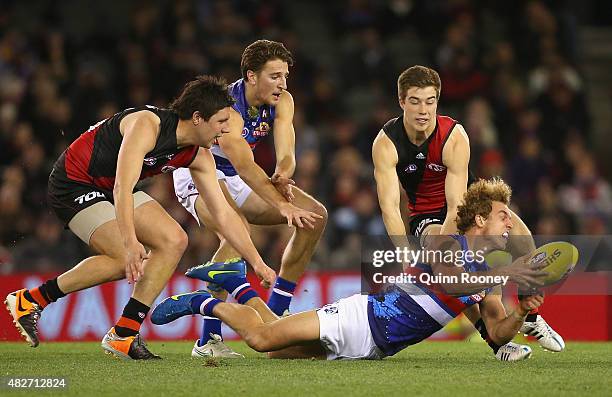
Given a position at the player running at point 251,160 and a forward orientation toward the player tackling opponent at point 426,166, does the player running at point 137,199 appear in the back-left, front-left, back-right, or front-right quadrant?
back-right

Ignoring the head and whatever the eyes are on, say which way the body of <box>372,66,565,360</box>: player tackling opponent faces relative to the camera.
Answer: toward the camera

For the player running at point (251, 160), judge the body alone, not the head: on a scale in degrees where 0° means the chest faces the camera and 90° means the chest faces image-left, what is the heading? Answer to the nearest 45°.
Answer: approximately 315°

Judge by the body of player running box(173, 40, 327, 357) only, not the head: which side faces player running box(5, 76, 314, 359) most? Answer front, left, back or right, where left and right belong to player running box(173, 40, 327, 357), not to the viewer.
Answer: right

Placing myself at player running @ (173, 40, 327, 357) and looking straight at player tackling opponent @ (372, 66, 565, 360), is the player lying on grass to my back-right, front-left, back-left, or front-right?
front-right

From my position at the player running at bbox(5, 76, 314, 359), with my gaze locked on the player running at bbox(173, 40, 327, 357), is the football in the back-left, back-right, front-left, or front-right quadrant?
front-right

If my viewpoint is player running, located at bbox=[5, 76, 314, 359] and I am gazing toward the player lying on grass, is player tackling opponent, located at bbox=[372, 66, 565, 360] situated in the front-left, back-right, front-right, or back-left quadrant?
front-left

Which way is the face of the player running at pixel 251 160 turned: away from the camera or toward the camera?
toward the camera

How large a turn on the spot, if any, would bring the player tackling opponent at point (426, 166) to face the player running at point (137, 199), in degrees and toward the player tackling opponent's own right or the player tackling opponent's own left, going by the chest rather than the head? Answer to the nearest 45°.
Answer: approximately 45° to the player tackling opponent's own right

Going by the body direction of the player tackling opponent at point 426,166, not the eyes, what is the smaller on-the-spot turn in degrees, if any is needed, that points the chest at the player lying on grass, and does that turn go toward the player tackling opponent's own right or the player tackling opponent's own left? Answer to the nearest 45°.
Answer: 0° — they already face them

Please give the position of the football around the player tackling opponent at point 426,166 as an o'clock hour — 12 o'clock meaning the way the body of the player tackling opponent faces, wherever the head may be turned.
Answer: The football is roughly at 11 o'clock from the player tackling opponent.

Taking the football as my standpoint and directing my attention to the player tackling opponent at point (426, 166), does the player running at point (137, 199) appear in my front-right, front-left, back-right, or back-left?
front-left

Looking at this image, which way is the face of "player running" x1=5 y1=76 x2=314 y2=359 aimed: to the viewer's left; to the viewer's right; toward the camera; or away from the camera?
to the viewer's right

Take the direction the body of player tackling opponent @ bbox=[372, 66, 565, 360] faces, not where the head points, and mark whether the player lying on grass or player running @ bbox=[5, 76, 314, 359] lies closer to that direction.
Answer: the player lying on grass

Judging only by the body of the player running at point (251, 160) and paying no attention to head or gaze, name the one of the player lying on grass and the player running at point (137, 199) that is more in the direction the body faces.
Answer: the player lying on grass

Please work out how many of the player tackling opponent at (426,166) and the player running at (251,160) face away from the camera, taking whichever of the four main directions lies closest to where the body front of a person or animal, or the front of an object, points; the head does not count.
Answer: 0
